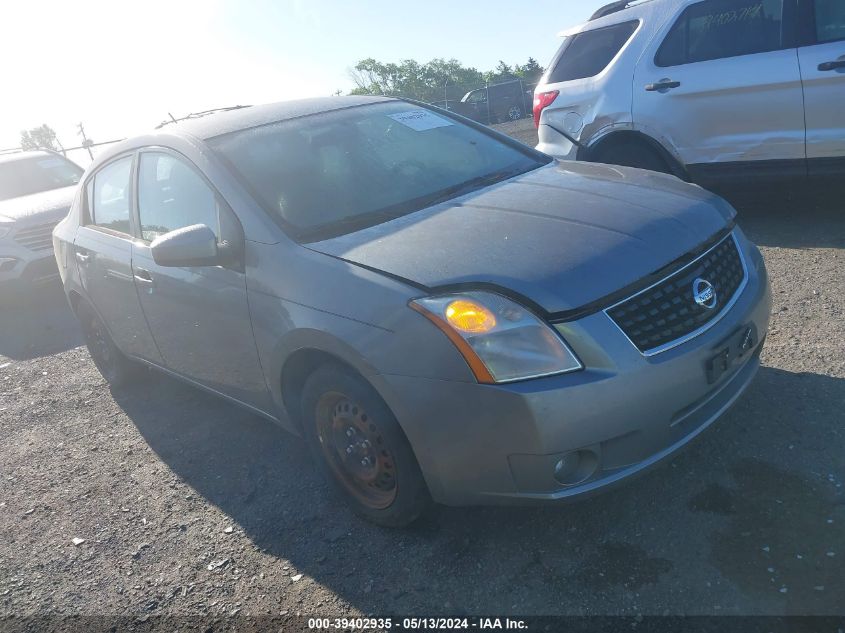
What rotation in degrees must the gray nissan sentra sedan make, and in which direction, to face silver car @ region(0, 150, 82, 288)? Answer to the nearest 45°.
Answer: approximately 180°

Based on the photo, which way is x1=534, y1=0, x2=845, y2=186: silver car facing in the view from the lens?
facing to the right of the viewer

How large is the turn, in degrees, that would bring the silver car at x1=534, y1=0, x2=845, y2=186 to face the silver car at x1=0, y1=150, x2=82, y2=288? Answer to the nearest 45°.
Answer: approximately 180°

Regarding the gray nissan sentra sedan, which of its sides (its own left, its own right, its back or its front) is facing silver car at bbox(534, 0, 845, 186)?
left
